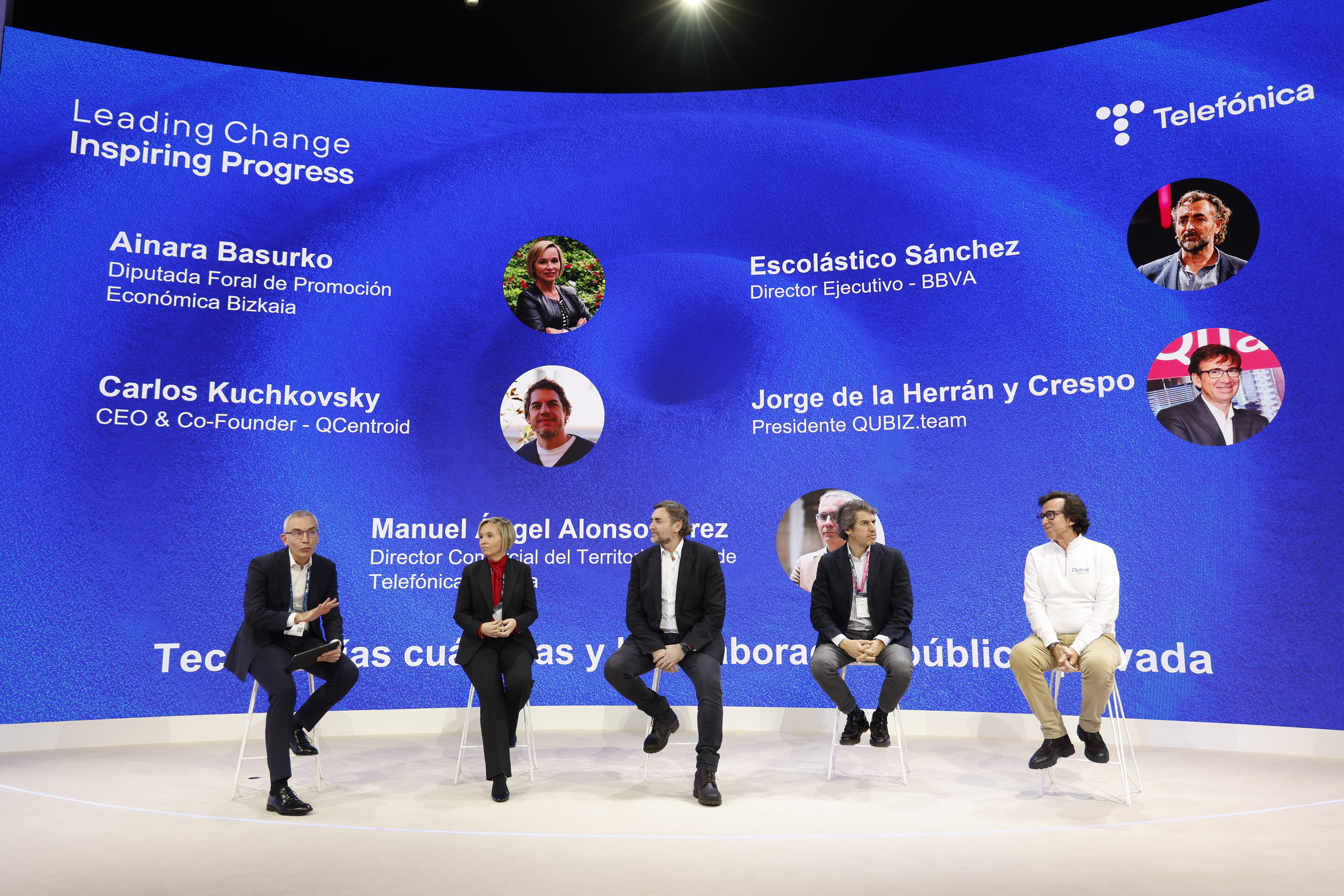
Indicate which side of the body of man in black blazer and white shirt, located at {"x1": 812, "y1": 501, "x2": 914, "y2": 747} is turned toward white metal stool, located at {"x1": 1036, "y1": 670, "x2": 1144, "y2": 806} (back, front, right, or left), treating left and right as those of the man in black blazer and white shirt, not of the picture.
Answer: left

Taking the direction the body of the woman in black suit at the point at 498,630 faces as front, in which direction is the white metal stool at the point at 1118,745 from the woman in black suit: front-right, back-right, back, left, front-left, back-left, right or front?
left

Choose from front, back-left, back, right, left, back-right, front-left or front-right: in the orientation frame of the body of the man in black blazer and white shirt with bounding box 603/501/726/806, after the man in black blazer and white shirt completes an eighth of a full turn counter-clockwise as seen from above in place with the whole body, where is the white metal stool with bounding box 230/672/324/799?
back-right

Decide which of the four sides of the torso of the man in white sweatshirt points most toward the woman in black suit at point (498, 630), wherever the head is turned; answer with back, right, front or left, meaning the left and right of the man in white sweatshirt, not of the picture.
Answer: right

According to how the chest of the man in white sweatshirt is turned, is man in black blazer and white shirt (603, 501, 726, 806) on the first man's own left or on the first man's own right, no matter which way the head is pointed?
on the first man's own right

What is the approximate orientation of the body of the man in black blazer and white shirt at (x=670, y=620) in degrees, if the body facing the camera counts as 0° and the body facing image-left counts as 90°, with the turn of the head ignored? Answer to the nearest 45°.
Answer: approximately 0°

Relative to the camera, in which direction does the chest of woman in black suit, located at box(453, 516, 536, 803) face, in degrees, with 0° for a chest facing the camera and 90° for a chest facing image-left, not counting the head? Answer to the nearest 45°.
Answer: approximately 0°

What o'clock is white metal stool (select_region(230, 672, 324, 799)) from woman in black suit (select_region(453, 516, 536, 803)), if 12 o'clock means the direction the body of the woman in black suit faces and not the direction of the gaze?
The white metal stool is roughly at 3 o'clock from the woman in black suit.

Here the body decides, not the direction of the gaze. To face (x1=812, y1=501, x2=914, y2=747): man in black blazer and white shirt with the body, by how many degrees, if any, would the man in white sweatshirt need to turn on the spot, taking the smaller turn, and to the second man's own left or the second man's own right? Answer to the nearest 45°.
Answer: approximately 90° to the second man's own right

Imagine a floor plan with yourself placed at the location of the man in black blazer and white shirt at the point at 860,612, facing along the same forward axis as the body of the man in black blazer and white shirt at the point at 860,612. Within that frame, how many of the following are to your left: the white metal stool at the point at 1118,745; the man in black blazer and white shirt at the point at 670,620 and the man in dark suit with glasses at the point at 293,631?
1
